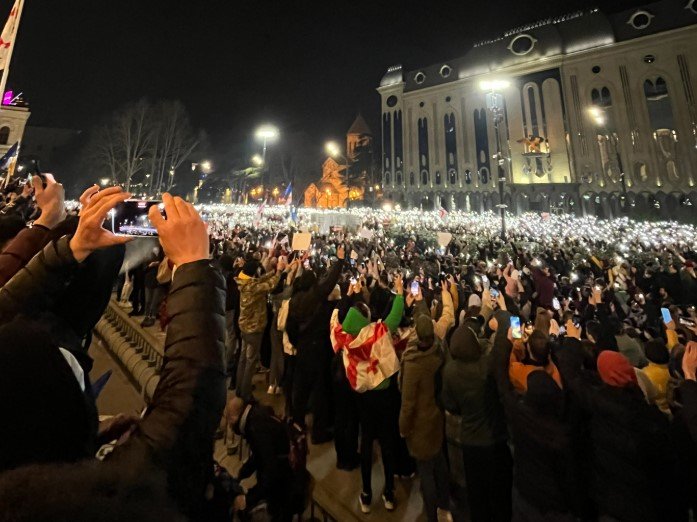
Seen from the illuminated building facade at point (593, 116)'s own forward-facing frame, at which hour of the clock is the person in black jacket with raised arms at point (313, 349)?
The person in black jacket with raised arms is roughly at 11 o'clock from the illuminated building facade.

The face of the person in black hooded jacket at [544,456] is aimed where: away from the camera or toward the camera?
away from the camera

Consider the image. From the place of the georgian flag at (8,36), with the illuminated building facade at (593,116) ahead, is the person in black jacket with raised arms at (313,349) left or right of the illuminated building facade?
right

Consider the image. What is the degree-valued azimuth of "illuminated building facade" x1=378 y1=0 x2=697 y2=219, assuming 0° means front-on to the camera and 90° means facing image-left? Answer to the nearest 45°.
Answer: approximately 45°

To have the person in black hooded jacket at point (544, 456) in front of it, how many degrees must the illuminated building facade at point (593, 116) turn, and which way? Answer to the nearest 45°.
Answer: approximately 45° to its left

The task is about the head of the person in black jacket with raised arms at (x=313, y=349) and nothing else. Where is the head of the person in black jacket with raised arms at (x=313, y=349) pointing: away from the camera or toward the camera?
away from the camera
